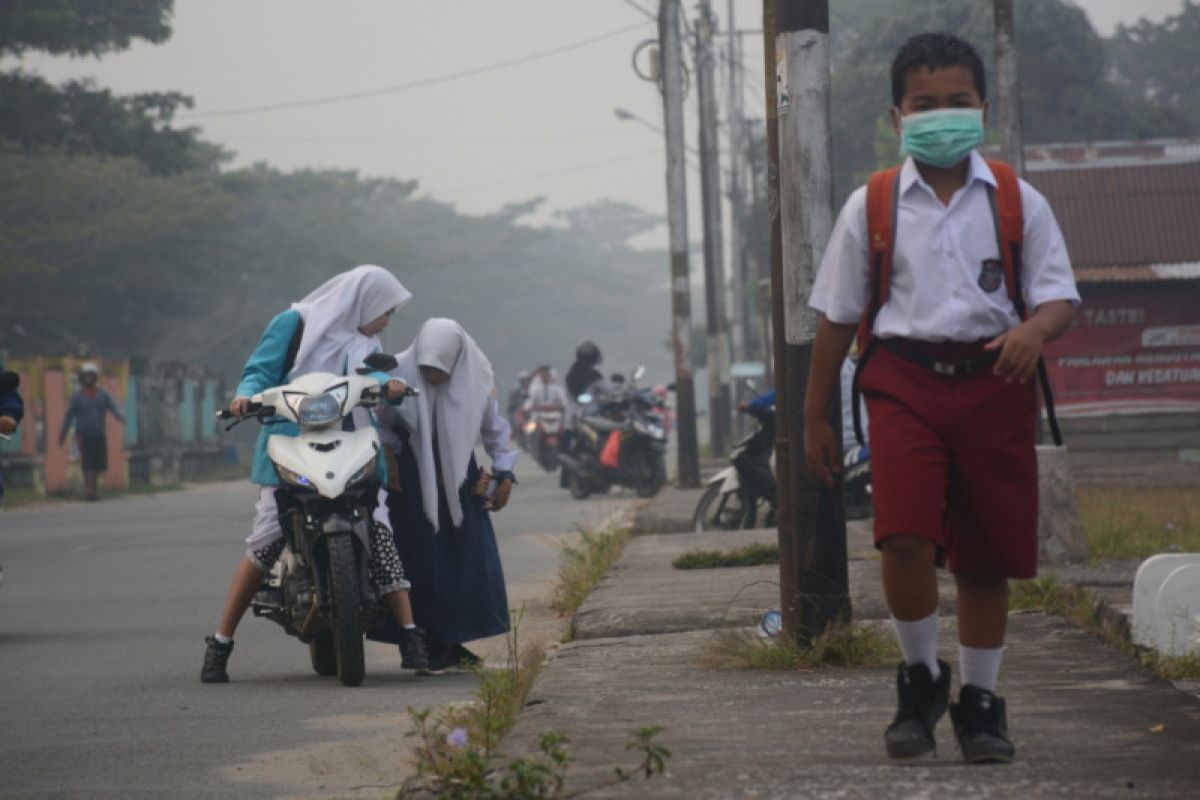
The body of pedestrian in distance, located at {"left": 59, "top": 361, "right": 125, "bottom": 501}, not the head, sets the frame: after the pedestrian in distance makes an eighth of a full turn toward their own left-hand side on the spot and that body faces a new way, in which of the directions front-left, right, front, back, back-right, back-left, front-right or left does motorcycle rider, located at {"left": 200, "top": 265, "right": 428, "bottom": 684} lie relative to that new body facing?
front-right

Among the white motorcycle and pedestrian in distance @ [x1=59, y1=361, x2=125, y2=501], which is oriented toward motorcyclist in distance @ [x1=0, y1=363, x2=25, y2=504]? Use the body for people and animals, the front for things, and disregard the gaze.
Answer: pedestrian in distance @ [x1=59, y1=361, x2=125, y2=501]

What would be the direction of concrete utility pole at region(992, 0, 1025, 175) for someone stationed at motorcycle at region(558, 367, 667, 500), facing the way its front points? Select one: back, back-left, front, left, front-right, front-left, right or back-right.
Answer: front

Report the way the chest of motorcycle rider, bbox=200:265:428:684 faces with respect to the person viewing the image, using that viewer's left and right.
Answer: facing the viewer

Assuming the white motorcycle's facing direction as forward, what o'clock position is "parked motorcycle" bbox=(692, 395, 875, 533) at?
The parked motorcycle is roughly at 7 o'clock from the white motorcycle.

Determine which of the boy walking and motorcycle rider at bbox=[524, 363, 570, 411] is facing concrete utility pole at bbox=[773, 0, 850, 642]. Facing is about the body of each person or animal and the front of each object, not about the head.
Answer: the motorcycle rider

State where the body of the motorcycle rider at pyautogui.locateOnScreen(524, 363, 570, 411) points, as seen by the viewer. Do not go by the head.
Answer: toward the camera

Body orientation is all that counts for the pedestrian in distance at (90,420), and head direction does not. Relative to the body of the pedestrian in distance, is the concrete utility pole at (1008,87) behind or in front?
in front

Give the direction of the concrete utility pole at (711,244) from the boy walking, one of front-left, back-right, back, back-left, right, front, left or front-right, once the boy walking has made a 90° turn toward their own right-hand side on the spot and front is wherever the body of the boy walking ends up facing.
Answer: right

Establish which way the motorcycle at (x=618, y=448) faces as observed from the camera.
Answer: facing the viewer and to the right of the viewer

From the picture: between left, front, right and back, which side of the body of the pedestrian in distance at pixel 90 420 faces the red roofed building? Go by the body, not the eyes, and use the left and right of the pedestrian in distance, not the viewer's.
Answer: left
